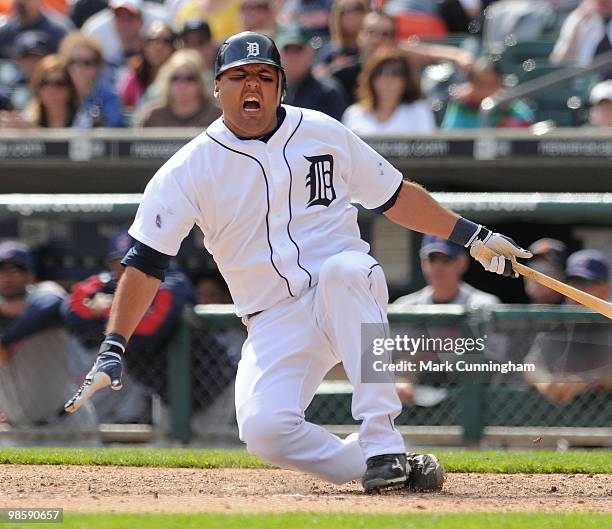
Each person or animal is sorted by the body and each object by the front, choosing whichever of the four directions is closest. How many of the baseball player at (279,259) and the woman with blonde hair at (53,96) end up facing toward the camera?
2

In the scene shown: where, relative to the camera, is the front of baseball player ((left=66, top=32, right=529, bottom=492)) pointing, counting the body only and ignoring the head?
toward the camera

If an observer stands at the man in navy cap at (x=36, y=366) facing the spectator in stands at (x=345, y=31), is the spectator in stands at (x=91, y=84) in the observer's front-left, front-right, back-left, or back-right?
front-left

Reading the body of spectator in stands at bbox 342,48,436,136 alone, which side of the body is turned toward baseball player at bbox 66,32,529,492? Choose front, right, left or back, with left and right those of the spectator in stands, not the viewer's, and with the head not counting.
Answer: front

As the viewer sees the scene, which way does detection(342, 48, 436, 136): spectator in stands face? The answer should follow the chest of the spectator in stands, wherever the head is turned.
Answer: toward the camera

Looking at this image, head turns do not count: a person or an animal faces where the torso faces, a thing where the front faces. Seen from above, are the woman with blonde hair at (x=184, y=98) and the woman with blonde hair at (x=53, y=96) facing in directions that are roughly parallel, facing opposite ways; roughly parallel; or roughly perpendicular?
roughly parallel

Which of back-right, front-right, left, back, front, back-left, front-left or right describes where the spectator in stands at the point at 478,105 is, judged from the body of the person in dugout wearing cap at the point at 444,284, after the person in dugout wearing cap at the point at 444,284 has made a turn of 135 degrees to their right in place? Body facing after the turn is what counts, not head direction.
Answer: front-right

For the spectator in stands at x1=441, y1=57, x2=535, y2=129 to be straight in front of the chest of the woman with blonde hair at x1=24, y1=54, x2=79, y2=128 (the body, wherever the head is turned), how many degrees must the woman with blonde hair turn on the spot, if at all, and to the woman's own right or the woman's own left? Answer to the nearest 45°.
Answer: approximately 90° to the woman's own left

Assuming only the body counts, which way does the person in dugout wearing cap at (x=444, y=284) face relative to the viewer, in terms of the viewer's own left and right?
facing the viewer

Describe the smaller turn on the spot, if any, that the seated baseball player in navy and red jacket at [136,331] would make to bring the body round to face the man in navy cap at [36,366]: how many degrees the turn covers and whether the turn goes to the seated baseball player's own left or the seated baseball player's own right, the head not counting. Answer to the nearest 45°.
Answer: approximately 90° to the seated baseball player's own right

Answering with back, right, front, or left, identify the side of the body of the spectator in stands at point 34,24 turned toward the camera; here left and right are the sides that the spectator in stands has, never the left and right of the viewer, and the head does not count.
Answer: front

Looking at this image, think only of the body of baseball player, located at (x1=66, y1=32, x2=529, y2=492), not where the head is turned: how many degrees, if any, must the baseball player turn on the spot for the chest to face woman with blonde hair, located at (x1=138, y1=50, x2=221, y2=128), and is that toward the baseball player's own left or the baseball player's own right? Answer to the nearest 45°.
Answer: approximately 180°
